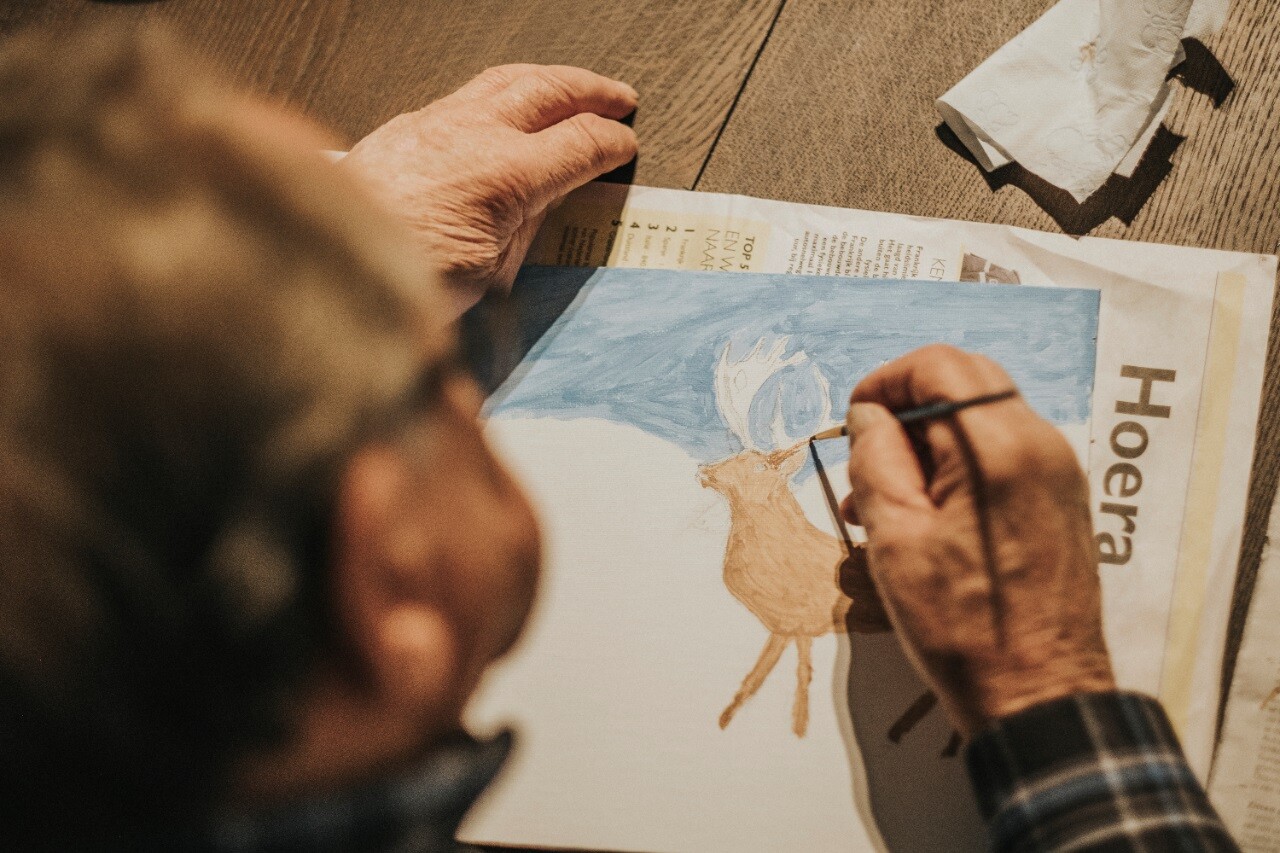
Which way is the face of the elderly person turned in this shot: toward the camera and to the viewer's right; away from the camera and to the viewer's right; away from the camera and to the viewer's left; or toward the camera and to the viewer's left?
away from the camera and to the viewer's right

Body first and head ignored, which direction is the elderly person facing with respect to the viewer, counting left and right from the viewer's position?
facing away from the viewer and to the right of the viewer
